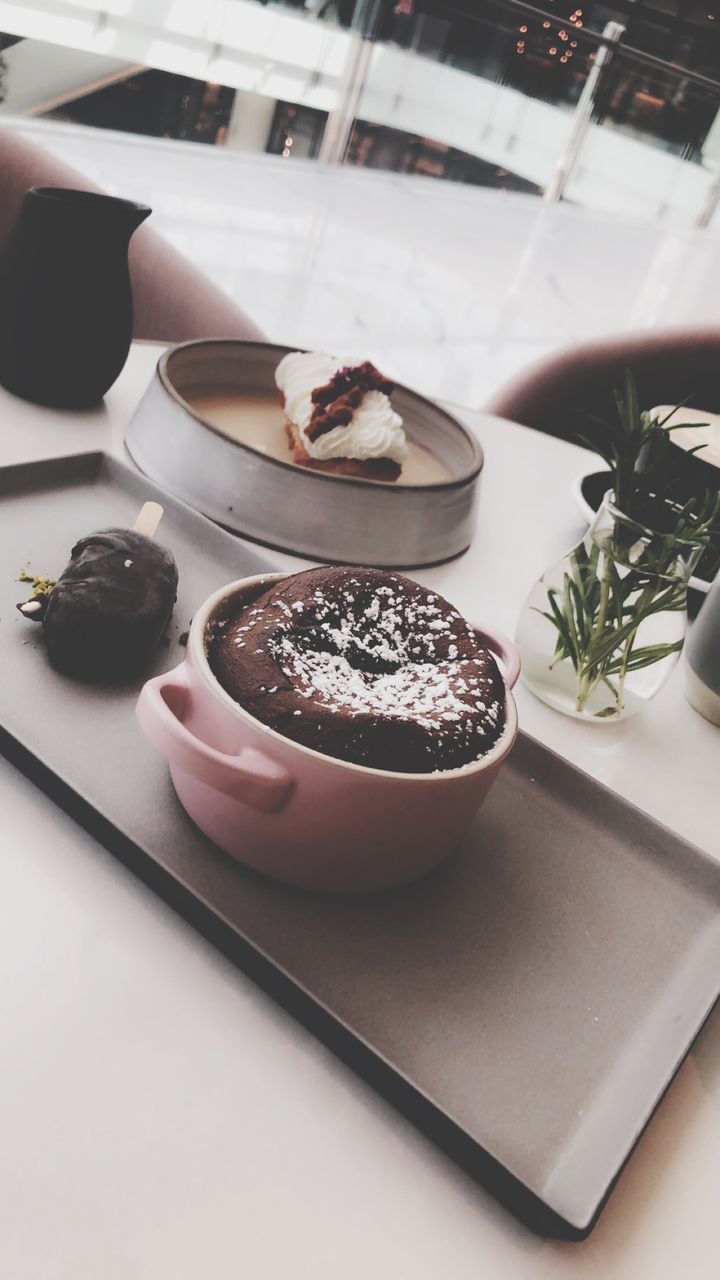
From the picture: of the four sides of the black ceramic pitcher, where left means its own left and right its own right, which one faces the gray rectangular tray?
right

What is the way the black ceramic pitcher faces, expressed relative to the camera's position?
facing to the right of the viewer
